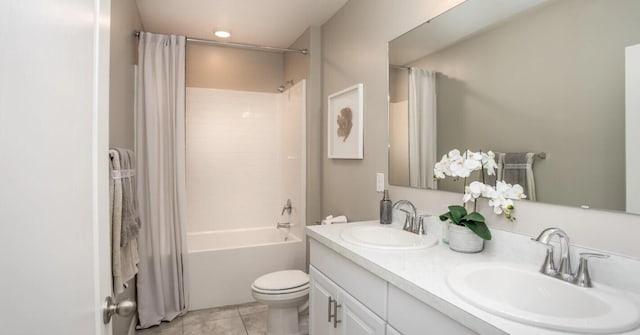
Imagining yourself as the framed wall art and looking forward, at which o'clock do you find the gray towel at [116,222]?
The gray towel is roughly at 12 o'clock from the framed wall art.

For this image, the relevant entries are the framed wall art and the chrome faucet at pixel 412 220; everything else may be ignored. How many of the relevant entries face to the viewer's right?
0

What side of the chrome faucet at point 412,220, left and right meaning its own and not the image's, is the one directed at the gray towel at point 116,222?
front

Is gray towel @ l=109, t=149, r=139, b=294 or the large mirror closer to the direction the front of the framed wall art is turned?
the gray towel

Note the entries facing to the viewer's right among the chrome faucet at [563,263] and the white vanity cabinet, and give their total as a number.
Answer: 0

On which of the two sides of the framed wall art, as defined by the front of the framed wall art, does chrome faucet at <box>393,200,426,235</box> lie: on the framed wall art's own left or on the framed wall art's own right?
on the framed wall art's own left

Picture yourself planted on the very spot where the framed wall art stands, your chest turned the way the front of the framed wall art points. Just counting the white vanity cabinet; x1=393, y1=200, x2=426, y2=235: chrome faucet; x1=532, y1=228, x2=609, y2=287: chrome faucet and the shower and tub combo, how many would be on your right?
1

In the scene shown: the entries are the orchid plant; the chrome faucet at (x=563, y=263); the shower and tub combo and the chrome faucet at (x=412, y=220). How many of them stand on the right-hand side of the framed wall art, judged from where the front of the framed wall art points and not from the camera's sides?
1

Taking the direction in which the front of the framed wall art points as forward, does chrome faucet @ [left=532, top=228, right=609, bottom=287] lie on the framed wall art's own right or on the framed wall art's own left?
on the framed wall art's own left

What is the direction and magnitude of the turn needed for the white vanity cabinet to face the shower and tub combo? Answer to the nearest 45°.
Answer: approximately 90° to its right

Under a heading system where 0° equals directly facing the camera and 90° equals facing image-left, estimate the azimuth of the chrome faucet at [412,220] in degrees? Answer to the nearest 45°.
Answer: approximately 45°

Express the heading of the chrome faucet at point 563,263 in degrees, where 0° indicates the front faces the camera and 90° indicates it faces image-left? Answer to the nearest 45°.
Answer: approximately 45°
